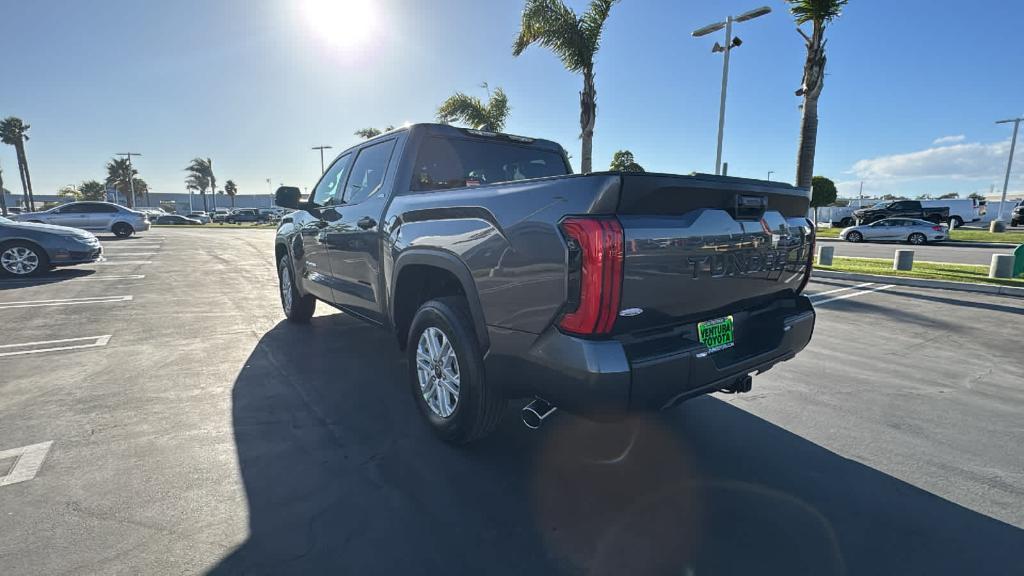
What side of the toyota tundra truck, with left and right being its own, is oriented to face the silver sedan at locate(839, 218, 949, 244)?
right

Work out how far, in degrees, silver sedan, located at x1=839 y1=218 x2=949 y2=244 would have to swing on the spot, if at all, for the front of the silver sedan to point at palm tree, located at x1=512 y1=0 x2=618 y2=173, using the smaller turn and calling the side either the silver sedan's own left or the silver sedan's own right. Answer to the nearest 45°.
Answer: approximately 45° to the silver sedan's own left

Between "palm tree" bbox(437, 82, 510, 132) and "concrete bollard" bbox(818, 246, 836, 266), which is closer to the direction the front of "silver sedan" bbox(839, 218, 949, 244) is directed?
the palm tree

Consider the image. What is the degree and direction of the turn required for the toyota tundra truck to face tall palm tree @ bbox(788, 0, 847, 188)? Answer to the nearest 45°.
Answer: approximately 90° to its right

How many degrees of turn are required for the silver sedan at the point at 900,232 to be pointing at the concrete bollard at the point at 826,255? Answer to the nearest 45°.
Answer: approximately 90° to its left

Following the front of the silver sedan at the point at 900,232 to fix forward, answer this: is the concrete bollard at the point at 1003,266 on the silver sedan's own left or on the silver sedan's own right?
on the silver sedan's own left

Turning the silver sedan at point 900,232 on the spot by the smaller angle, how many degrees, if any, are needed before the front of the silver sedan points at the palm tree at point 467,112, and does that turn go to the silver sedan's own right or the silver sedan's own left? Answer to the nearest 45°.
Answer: approximately 45° to the silver sedan's own left

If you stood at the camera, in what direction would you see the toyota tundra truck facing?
facing away from the viewer and to the left of the viewer

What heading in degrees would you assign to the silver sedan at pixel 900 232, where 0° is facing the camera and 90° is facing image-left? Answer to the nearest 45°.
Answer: approximately 90°
